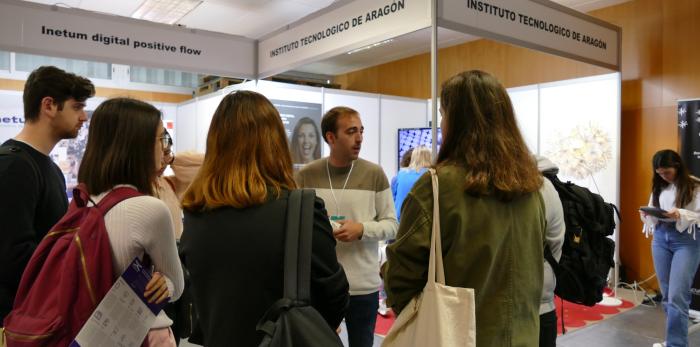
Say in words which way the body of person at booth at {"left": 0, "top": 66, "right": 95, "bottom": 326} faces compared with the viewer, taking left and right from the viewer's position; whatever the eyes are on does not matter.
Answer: facing to the right of the viewer

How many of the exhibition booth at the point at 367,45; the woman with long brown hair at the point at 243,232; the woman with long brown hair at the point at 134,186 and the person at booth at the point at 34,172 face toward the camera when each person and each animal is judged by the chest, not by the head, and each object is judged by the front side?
1

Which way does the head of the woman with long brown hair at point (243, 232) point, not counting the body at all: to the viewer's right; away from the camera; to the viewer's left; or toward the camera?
away from the camera

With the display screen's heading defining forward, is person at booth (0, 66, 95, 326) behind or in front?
in front

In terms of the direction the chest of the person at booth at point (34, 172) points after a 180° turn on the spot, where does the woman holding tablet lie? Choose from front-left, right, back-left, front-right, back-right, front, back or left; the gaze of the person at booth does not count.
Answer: back

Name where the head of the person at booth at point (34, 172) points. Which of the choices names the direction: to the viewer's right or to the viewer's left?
to the viewer's right

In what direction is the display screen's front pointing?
toward the camera

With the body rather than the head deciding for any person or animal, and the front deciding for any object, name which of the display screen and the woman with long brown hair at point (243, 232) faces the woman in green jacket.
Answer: the display screen

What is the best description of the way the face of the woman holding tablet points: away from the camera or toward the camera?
toward the camera

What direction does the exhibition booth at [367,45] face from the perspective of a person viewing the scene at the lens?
facing the viewer

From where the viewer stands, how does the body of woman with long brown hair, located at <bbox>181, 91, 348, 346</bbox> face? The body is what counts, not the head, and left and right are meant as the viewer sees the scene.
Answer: facing away from the viewer

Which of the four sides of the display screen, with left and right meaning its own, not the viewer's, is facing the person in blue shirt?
front

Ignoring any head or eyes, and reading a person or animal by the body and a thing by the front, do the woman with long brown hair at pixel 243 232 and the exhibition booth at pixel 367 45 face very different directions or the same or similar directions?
very different directions

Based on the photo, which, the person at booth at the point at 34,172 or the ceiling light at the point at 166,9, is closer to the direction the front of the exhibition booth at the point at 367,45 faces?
the person at booth
